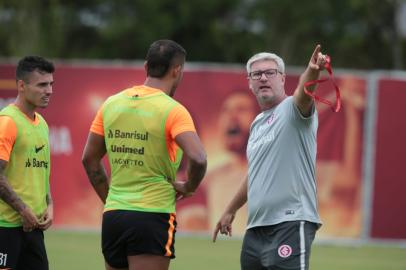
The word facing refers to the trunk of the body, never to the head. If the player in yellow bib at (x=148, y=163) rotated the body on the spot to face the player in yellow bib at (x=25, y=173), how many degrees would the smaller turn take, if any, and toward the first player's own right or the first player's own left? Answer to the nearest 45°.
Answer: approximately 90° to the first player's own left

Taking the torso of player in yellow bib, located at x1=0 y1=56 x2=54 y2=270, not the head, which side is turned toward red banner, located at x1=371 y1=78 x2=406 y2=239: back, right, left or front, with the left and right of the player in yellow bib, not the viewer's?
left

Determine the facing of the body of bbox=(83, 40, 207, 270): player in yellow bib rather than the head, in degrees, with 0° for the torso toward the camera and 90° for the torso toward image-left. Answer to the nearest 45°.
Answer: approximately 225°

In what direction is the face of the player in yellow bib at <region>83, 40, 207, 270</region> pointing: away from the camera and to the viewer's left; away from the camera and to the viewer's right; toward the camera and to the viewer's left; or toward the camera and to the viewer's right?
away from the camera and to the viewer's right

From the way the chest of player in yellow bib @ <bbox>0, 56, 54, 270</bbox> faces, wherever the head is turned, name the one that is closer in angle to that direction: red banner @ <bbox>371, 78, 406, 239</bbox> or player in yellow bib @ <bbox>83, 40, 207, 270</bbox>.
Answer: the player in yellow bib

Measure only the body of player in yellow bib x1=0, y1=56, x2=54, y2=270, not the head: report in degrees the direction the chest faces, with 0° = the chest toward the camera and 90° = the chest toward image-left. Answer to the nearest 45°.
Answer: approximately 315°
